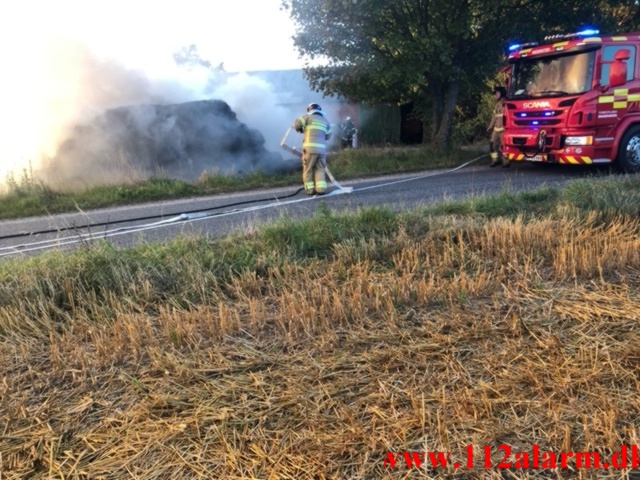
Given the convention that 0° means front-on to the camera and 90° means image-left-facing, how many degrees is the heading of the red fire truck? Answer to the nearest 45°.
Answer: approximately 45°

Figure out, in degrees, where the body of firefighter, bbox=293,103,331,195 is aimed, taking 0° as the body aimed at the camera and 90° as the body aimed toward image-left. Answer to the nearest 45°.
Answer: approximately 135°

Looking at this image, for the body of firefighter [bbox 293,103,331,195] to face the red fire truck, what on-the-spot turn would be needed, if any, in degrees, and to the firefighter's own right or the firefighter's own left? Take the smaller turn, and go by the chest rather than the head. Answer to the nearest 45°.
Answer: approximately 135° to the firefighter's own right
